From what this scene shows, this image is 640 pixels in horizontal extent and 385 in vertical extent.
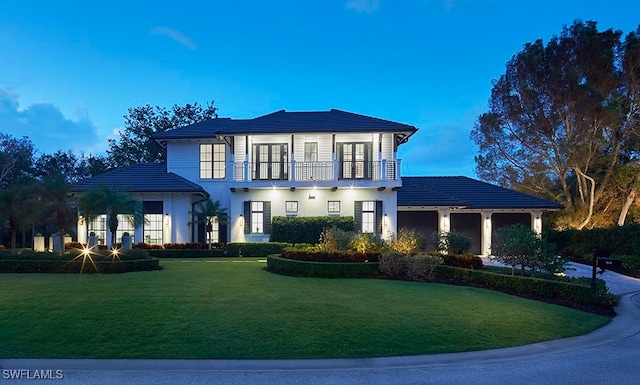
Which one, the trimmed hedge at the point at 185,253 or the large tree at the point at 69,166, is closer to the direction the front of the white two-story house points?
the trimmed hedge

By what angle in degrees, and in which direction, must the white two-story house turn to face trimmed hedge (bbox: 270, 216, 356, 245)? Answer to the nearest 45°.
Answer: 0° — it already faces it

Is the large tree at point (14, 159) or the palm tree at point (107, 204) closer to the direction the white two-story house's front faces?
the palm tree

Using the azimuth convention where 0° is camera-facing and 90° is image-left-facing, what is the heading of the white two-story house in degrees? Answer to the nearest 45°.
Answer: approximately 0°

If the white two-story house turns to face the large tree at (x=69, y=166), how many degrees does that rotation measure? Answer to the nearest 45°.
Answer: approximately 135° to its right

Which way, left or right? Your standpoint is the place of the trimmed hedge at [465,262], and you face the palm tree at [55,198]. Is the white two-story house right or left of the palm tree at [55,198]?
right

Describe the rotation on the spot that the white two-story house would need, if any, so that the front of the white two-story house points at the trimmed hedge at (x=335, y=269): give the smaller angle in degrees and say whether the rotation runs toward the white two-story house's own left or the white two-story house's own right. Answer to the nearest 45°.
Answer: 0° — it already faces it
